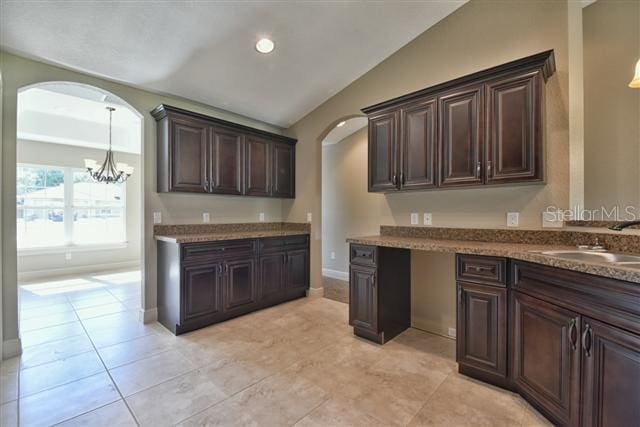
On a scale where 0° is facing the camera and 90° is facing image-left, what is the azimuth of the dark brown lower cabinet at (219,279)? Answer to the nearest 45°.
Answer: approximately 315°

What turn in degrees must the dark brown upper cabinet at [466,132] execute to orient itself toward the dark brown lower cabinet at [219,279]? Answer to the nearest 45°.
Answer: approximately 45° to its right

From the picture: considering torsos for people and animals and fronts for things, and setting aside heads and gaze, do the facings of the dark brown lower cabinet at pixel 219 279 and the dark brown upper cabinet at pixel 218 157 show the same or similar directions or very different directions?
same or similar directions

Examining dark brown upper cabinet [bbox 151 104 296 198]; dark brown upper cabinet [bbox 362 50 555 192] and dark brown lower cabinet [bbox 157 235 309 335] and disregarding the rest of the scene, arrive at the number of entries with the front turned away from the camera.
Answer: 0

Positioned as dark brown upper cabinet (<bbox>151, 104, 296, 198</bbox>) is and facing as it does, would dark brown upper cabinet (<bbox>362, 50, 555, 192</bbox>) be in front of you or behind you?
in front

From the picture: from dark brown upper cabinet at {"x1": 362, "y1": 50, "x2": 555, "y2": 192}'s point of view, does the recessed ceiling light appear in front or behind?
in front

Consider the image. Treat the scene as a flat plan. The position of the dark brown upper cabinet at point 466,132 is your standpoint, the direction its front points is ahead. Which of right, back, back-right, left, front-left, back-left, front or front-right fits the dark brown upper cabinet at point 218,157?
front-right

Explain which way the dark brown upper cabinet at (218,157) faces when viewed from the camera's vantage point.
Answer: facing the viewer and to the right of the viewer

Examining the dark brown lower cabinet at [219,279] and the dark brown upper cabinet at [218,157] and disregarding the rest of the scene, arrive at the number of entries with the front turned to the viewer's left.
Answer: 0

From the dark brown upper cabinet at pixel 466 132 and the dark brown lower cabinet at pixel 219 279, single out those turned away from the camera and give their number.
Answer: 0

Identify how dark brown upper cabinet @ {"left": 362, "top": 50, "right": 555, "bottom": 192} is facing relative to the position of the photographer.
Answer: facing the viewer and to the left of the viewer

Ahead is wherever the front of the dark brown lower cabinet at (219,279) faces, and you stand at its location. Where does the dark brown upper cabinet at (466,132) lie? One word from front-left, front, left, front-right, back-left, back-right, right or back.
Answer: front
